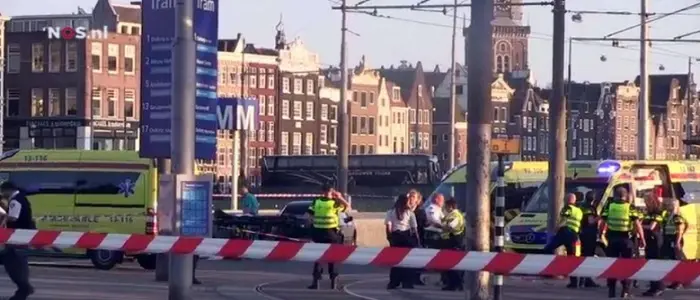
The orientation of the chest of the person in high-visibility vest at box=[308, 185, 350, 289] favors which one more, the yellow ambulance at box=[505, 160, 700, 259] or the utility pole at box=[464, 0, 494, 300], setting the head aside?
the yellow ambulance

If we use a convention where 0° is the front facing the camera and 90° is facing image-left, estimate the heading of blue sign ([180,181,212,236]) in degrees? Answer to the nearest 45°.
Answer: approximately 0°

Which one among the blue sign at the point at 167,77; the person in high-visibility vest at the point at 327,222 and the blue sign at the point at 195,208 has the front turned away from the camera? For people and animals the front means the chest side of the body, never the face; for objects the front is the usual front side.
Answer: the person in high-visibility vest

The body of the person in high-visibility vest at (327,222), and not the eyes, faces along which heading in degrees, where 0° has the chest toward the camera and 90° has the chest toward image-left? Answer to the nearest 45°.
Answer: approximately 180°
